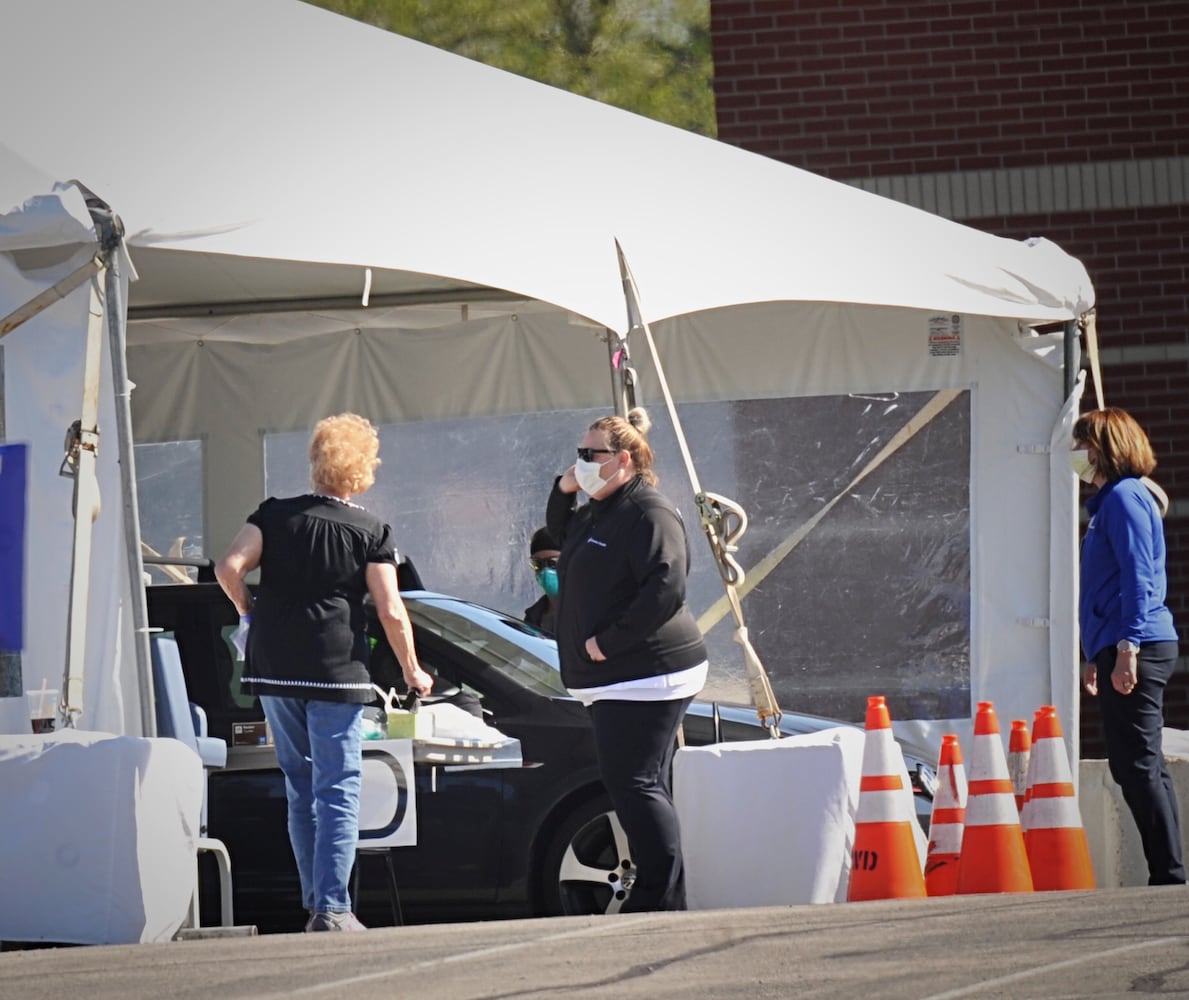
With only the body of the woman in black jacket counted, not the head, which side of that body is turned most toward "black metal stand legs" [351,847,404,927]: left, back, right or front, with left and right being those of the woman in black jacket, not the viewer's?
right

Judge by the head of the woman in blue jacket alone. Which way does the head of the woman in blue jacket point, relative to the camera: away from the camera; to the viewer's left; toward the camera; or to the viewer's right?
to the viewer's left

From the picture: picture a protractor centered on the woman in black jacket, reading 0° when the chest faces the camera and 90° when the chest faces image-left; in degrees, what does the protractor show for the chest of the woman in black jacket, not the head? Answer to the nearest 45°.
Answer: approximately 45°

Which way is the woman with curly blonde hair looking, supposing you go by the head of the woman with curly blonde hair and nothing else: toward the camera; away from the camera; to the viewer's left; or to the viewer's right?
away from the camera

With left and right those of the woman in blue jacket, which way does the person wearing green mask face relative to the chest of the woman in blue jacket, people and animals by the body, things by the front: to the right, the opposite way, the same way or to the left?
to the left

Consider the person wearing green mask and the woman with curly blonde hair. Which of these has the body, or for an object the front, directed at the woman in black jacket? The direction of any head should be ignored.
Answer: the person wearing green mask

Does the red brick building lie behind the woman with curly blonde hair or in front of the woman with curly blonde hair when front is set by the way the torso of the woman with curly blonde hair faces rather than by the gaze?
in front

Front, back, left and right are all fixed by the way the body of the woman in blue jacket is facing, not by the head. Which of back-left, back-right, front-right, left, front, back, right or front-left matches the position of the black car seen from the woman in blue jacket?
front

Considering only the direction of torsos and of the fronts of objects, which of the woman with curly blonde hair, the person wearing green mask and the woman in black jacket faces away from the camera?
the woman with curly blonde hair

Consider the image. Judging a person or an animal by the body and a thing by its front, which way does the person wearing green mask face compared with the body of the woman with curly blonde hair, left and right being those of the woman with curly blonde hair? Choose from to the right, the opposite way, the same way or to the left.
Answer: the opposite way

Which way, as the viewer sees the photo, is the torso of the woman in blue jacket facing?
to the viewer's left

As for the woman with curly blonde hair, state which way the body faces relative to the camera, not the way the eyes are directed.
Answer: away from the camera

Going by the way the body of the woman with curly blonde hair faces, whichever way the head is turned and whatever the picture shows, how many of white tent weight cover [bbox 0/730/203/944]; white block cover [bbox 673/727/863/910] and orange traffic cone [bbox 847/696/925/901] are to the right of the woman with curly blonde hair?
2

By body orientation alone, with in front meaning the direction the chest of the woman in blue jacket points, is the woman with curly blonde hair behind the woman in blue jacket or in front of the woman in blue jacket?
in front

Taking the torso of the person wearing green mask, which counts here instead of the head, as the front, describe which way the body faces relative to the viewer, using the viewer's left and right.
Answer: facing the viewer

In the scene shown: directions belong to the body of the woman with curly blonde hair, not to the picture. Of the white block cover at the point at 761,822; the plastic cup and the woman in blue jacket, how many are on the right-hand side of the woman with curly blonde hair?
2

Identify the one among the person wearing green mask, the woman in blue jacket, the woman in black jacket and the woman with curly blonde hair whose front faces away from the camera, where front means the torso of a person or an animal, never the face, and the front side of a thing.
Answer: the woman with curly blonde hair
